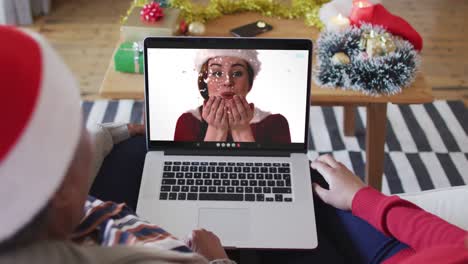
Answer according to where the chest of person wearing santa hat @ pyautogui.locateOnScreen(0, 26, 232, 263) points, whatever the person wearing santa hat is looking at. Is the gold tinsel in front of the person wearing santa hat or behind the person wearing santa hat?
in front

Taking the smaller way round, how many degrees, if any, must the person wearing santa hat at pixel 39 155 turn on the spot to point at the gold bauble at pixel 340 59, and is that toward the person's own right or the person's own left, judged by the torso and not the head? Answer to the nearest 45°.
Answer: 0° — they already face it

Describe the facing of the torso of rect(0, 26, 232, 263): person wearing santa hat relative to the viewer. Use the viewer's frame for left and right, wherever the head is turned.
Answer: facing away from the viewer and to the right of the viewer

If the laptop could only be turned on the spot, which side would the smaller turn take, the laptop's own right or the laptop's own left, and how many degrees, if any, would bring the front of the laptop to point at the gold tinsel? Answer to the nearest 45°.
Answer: approximately 180°

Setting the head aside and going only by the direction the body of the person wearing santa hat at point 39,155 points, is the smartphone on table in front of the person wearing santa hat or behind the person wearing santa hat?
in front

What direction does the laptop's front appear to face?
toward the camera
